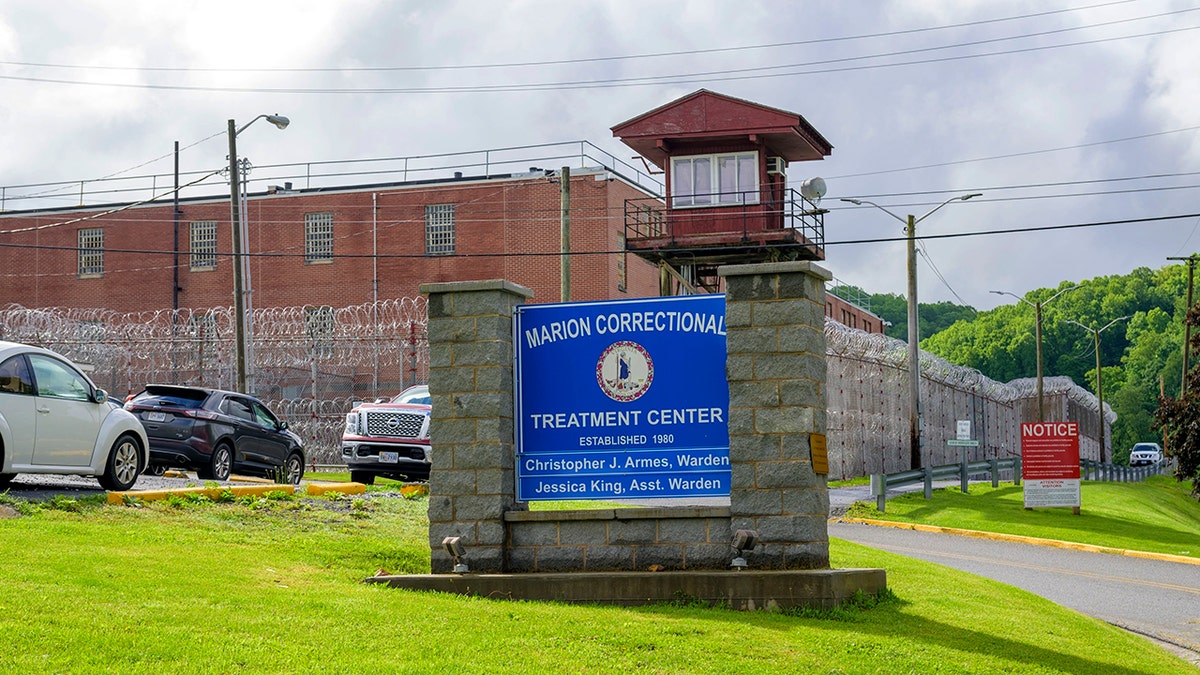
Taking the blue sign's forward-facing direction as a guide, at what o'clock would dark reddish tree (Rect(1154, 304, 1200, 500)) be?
The dark reddish tree is roughly at 7 o'clock from the blue sign.

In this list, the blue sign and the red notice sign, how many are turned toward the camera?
2

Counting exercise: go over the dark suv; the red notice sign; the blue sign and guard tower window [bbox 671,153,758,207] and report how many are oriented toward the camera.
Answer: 3

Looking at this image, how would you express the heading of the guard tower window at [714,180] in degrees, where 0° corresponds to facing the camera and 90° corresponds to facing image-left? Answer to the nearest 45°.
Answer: approximately 0°

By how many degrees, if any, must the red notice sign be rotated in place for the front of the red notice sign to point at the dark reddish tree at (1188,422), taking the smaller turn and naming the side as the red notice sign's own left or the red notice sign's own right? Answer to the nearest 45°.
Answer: approximately 135° to the red notice sign's own left

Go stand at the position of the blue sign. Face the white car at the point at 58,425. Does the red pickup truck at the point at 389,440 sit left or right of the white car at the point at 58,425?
right

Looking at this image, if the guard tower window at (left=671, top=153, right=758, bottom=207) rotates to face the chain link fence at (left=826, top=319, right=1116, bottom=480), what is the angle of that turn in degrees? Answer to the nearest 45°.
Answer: approximately 135° to its left

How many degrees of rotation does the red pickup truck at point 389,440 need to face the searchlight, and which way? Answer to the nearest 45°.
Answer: approximately 180°

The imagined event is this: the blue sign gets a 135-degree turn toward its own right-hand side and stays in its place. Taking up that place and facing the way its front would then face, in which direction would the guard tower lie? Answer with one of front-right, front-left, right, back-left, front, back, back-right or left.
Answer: front-right

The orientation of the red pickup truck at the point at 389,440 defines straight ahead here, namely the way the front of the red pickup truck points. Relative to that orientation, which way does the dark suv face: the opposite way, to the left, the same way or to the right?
the opposite way

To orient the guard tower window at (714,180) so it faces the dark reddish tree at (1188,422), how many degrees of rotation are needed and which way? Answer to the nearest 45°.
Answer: approximately 90° to its left
